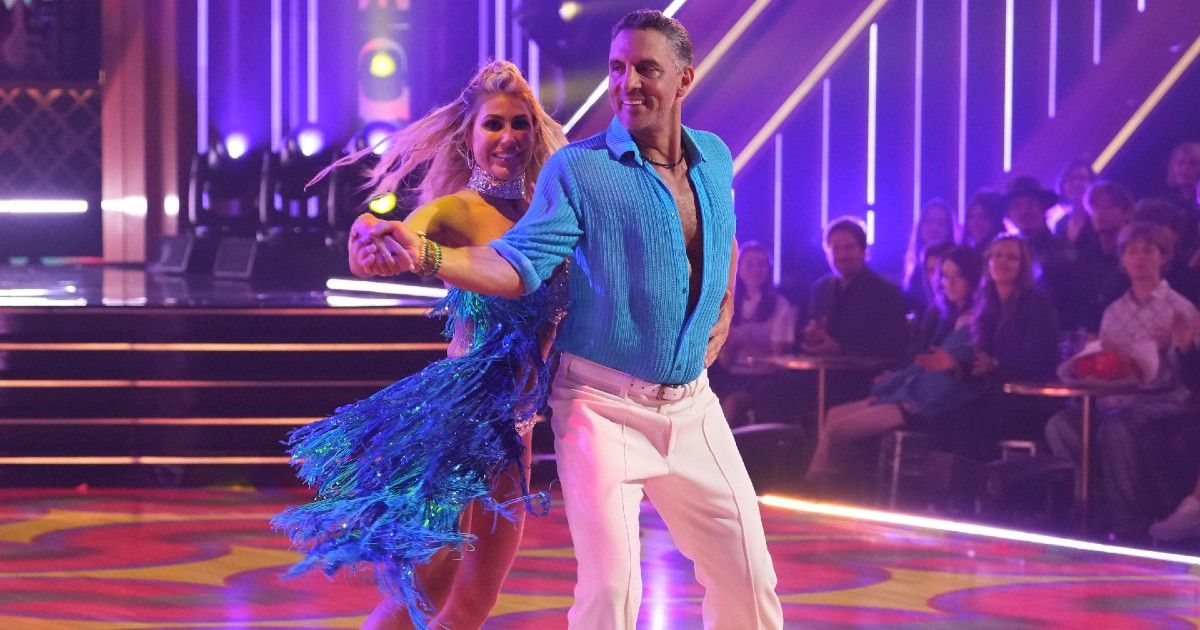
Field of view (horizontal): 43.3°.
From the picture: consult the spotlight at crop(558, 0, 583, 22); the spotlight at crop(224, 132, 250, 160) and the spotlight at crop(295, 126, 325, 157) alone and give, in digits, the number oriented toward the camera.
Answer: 3

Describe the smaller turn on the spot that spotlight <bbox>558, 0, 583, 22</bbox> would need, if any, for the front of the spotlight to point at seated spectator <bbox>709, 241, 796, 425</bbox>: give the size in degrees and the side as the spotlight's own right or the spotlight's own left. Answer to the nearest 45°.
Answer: approximately 45° to the spotlight's own left

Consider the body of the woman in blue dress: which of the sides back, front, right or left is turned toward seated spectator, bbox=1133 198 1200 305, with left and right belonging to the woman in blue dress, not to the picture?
left

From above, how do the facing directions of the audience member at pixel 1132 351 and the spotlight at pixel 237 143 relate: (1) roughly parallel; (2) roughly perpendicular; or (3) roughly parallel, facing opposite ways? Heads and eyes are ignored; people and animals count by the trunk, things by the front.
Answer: roughly perpendicular

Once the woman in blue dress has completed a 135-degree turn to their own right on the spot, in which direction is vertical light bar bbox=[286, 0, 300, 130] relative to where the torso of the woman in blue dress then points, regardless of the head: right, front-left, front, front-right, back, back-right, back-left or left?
right

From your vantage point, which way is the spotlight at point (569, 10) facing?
toward the camera

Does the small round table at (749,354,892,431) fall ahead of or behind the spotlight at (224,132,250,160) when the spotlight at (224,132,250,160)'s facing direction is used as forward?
ahead

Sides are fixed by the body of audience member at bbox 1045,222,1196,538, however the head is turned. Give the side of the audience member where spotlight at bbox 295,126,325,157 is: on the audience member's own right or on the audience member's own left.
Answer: on the audience member's own right

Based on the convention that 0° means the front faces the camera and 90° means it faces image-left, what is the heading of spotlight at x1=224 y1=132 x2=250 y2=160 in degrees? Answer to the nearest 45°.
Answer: approximately 0°

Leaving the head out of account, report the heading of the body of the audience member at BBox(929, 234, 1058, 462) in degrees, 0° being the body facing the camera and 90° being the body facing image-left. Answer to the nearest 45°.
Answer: approximately 45°

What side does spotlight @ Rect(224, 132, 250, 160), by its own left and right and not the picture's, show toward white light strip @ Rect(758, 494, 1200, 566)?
front

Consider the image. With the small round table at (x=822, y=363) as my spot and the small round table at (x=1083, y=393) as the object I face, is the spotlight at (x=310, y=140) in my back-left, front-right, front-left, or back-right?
back-left

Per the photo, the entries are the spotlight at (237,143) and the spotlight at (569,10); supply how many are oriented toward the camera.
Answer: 2
